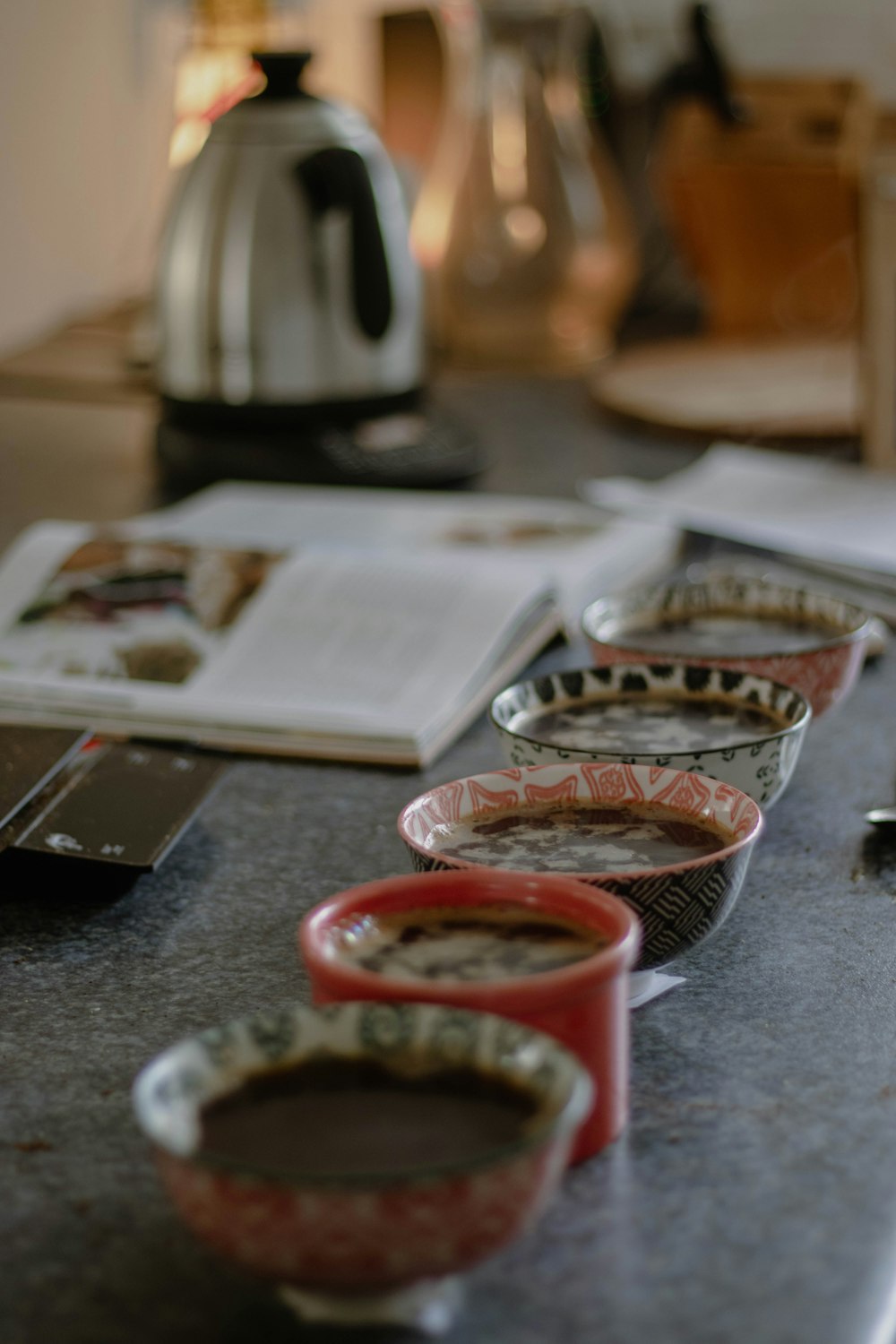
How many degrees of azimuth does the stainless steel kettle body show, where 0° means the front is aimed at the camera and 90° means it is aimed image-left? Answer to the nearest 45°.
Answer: approximately 135°

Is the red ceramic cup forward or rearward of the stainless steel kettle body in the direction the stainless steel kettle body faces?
rearward

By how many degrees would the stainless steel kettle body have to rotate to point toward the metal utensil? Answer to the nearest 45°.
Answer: approximately 135° to its left

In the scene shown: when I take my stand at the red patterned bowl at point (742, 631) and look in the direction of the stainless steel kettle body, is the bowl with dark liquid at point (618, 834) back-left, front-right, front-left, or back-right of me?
back-left

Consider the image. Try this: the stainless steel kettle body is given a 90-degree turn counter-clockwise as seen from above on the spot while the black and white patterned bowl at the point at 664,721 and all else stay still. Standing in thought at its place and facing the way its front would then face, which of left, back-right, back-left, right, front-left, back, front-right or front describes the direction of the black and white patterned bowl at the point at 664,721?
front-left

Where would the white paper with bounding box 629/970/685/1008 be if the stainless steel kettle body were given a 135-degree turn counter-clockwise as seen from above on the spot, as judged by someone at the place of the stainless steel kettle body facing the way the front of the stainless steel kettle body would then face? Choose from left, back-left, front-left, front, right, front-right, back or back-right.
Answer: front

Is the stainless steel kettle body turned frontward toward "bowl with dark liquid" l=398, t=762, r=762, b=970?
no

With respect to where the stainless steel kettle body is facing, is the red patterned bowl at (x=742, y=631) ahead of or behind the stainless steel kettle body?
behind

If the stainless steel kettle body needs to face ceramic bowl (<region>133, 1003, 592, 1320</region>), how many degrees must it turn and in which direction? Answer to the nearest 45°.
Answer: approximately 135° to its left

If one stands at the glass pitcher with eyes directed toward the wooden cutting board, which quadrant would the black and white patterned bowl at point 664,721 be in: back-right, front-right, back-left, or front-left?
front-right
